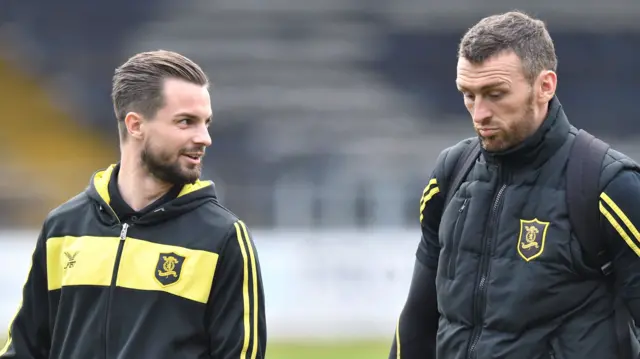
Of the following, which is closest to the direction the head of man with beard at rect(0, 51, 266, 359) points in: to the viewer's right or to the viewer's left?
to the viewer's right

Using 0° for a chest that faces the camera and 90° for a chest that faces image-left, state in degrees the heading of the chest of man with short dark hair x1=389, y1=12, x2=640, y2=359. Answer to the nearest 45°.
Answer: approximately 45°

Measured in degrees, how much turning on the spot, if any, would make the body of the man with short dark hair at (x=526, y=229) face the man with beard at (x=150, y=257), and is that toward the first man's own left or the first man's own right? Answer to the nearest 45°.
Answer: approximately 45° to the first man's own right

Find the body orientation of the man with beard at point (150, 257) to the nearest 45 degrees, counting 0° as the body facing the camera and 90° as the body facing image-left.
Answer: approximately 0°

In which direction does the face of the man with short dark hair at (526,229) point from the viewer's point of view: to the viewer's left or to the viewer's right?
to the viewer's left

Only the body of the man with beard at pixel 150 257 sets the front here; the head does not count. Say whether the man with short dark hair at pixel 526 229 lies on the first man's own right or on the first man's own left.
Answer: on the first man's own left
